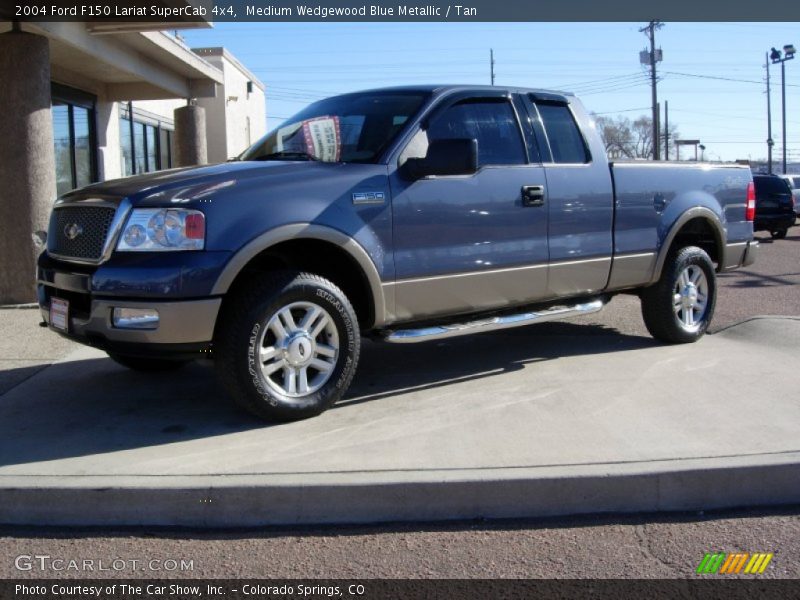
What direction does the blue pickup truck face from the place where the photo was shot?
facing the viewer and to the left of the viewer

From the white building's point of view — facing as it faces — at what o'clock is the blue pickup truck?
The blue pickup truck is roughly at 1 o'clock from the white building.

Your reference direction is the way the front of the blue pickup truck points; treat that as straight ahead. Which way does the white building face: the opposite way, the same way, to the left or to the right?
to the left

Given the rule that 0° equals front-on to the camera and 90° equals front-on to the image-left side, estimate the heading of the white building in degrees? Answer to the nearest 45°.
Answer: approximately 315°

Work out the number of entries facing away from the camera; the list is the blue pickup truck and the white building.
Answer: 0
